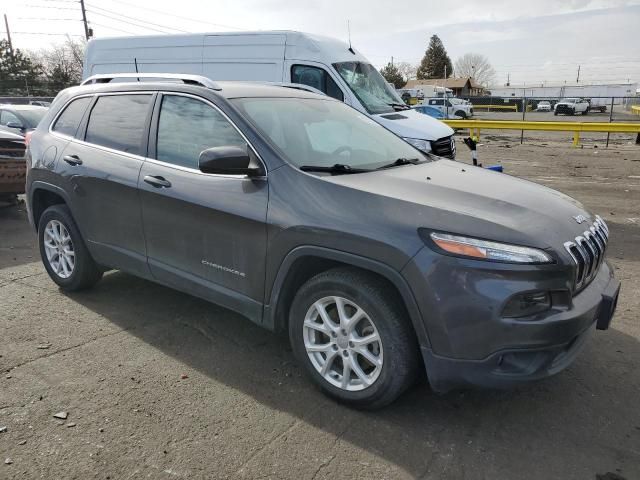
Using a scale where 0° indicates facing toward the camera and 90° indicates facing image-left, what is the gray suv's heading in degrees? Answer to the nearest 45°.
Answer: approximately 315°

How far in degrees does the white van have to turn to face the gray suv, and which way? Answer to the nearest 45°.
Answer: approximately 45° to its right

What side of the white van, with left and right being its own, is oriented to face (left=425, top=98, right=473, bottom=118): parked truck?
left

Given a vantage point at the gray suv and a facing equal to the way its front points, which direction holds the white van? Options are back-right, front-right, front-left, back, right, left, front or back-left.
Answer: back-left

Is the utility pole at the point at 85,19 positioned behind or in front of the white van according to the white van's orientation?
behind

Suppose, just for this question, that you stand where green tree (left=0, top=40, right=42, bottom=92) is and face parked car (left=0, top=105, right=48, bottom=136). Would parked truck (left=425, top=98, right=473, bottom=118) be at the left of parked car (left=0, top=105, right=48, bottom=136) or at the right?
left
